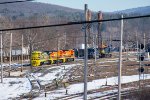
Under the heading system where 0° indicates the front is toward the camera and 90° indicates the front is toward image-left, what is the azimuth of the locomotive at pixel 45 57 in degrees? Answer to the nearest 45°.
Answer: approximately 45°
